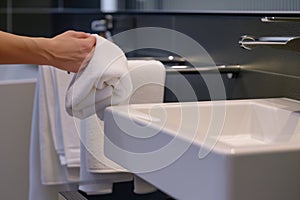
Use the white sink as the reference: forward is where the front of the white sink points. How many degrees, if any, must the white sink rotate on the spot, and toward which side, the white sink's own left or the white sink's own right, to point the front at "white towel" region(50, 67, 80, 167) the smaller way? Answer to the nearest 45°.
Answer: approximately 90° to the white sink's own right

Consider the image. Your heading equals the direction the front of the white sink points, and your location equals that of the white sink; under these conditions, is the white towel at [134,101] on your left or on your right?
on your right

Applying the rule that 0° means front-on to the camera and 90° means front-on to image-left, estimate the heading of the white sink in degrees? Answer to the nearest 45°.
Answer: approximately 45°

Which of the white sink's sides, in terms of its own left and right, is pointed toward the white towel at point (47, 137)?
right

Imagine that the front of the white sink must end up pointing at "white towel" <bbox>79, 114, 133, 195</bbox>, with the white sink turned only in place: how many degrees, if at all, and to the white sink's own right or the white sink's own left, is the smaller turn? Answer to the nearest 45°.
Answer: approximately 90° to the white sink's own right
